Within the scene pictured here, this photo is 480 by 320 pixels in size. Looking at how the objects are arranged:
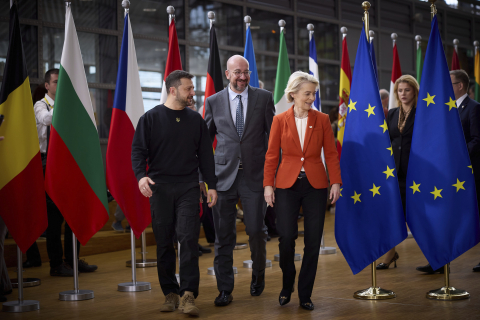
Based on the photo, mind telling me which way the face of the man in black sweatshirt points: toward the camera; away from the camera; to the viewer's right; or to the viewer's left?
to the viewer's right

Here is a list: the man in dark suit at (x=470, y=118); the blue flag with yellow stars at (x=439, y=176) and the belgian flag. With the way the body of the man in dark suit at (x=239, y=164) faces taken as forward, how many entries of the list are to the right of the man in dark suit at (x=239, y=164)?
1

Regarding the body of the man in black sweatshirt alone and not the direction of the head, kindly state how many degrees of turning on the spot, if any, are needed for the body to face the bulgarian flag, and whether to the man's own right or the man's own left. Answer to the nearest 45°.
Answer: approximately 135° to the man's own right

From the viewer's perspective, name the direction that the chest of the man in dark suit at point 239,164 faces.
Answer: toward the camera

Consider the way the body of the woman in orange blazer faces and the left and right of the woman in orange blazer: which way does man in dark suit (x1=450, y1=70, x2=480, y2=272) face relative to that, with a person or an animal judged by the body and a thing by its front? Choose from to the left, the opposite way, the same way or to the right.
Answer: to the right

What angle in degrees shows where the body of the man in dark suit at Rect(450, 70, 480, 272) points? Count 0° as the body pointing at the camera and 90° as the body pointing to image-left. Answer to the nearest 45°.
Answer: approximately 90°

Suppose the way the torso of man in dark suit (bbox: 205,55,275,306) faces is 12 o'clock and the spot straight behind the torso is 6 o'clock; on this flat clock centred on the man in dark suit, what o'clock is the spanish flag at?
The spanish flag is roughly at 7 o'clock from the man in dark suit.

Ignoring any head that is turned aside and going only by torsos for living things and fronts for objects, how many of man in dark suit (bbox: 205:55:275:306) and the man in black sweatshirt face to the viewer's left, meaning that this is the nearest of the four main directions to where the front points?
0

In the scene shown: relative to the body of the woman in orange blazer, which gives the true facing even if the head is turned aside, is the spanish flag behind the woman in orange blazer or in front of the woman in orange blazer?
behind

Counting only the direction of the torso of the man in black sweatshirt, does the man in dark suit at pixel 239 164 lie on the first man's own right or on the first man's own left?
on the first man's own left

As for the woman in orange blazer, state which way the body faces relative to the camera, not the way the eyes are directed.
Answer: toward the camera

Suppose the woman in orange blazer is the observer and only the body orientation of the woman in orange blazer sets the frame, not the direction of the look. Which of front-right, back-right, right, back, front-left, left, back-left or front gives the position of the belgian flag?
right

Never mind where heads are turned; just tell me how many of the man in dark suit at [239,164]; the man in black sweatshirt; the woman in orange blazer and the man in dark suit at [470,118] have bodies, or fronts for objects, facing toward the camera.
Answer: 3

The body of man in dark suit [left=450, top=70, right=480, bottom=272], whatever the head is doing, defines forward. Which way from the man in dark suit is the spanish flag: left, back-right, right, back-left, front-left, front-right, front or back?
front-right
